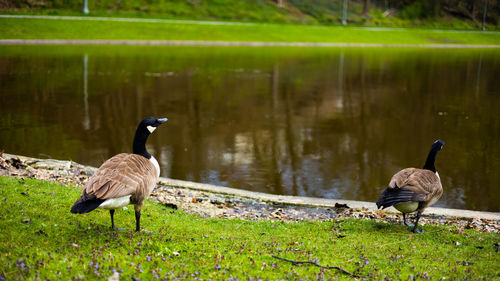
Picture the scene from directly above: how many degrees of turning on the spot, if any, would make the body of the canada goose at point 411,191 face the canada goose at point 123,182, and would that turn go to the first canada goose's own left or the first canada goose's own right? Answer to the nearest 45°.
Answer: approximately 180°

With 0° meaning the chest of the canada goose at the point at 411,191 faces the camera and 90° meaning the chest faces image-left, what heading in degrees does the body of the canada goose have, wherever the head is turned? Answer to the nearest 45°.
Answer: approximately 225°
